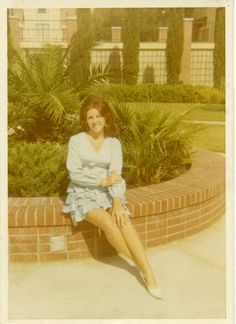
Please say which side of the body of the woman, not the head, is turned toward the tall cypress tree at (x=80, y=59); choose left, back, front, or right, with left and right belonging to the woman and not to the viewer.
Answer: back

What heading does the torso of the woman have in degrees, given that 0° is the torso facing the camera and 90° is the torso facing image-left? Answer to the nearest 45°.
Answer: approximately 0°

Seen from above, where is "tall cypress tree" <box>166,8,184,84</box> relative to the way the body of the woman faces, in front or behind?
behind
